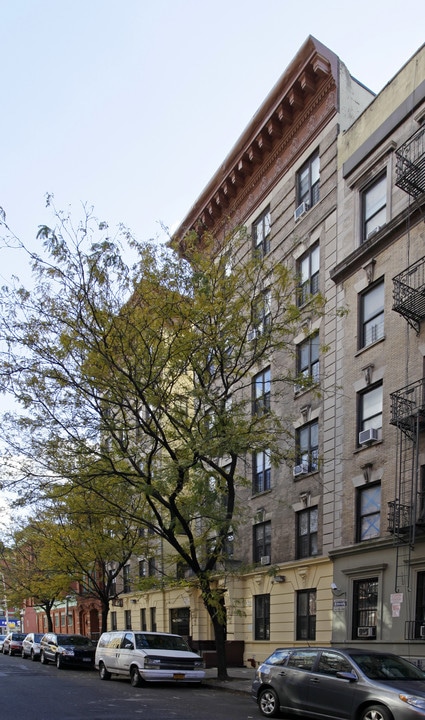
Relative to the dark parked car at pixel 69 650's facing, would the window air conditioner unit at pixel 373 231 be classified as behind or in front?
in front

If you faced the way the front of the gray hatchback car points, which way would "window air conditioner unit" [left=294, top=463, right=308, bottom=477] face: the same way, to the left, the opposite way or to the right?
to the right

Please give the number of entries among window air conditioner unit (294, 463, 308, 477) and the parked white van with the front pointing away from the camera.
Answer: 0

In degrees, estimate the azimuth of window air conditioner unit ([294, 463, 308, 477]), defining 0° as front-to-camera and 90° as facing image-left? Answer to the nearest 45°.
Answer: approximately 45°

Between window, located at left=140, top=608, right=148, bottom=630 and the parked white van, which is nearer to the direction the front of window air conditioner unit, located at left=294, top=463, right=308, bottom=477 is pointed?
the parked white van

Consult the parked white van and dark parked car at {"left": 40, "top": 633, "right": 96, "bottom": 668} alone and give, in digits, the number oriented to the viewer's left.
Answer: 0

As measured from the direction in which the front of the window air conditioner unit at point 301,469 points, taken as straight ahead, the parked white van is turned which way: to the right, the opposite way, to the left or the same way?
to the left

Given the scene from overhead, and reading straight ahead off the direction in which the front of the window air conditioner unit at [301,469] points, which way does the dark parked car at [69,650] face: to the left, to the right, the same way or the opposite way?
to the left

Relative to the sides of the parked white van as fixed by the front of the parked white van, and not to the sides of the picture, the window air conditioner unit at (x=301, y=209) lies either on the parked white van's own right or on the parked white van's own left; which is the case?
on the parked white van's own left
